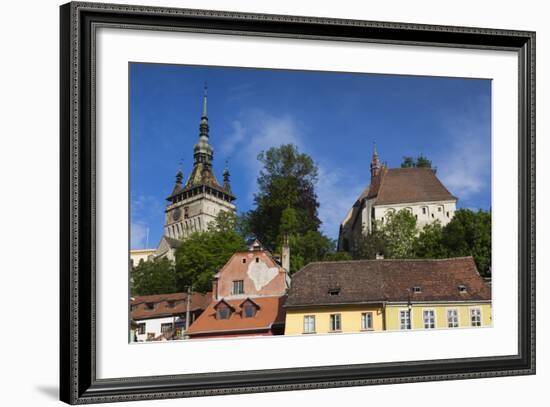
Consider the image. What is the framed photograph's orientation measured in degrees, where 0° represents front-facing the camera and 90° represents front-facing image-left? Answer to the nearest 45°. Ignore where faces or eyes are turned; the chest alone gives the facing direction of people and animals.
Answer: approximately 315°
